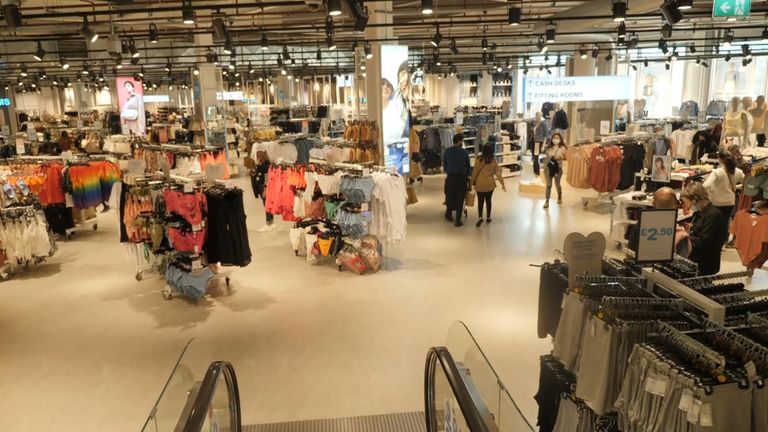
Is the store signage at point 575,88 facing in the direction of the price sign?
yes

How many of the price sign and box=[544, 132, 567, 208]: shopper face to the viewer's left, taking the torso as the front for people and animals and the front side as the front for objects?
0

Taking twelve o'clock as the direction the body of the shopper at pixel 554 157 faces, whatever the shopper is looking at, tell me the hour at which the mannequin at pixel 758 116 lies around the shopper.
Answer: The mannequin is roughly at 8 o'clock from the shopper.

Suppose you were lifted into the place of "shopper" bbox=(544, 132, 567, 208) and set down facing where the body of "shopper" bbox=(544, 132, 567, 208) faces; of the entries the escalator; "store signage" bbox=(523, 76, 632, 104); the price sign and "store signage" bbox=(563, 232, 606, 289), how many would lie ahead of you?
3

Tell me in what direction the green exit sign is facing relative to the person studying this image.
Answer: facing the viewer

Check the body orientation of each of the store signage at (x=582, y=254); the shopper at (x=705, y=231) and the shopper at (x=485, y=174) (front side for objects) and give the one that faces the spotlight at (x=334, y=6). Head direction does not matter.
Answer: the shopper at (x=705, y=231)

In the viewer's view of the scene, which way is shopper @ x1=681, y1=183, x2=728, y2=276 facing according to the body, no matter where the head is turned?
to the viewer's left

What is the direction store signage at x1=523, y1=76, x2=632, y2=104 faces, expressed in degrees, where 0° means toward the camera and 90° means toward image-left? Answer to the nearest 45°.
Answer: approximately 0°

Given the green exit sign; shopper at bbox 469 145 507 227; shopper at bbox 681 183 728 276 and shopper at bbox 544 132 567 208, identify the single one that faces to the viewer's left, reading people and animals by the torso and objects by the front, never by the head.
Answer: shopper at bbox 681 183 728 276

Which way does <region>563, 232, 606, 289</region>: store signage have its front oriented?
toward the camera

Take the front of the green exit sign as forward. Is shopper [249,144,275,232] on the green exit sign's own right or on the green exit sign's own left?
on the green exit sign's own right

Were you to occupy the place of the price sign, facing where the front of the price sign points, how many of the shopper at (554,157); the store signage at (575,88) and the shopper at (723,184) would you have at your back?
3

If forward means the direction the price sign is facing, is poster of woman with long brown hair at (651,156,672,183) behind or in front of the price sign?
behind

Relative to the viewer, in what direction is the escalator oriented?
away from the camera

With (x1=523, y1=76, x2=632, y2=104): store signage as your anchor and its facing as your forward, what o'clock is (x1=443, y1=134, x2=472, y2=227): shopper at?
The shopper is roughly at 1 o'clock from the store signage.

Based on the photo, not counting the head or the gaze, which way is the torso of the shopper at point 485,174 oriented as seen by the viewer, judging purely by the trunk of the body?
away from the camera
